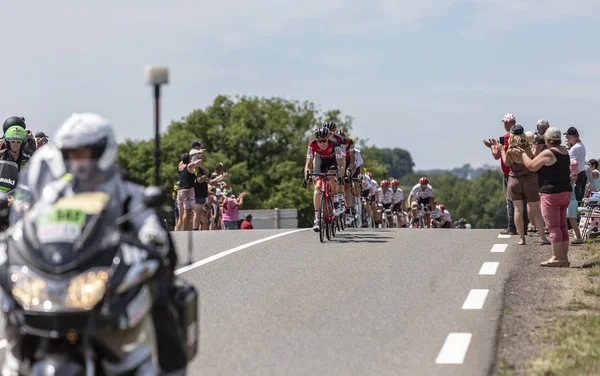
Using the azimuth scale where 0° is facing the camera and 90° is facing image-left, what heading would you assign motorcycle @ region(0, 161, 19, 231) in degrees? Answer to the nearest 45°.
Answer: approximately 0°

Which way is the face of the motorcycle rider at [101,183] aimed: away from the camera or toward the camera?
toward the camera

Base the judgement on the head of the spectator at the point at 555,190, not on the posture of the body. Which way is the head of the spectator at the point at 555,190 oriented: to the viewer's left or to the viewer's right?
to the viewer's left

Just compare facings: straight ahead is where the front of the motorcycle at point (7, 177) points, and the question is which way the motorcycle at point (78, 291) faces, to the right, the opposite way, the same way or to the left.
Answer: the same way

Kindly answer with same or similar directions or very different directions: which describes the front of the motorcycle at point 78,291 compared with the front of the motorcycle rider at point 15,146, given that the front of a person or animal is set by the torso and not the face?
same or similar directions

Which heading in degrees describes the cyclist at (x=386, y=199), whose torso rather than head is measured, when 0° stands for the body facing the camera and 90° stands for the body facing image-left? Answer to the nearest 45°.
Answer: approximately 0°

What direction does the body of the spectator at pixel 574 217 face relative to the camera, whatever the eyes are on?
to the viewer's left

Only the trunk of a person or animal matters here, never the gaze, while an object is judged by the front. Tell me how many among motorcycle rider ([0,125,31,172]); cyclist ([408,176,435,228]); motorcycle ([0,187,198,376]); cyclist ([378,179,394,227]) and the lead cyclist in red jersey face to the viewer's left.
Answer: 0

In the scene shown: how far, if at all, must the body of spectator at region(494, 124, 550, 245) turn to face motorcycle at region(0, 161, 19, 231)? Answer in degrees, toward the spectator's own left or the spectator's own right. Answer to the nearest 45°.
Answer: approximately 90° to the spectator's own left

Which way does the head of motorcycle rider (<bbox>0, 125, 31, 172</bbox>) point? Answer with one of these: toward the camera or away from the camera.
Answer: toward the camera

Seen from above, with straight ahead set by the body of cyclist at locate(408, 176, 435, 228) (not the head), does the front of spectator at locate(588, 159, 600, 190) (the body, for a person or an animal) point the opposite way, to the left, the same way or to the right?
to the right

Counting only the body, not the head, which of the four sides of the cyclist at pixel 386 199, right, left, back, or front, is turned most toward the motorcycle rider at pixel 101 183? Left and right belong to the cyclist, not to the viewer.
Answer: front

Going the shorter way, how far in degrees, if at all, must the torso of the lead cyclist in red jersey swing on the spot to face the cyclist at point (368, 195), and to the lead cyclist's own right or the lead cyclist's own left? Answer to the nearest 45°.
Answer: approximately 180°

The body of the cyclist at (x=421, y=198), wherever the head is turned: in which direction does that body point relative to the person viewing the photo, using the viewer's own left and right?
facing the viewer

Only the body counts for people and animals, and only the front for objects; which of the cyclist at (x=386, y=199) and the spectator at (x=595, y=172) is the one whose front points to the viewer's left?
the spectator

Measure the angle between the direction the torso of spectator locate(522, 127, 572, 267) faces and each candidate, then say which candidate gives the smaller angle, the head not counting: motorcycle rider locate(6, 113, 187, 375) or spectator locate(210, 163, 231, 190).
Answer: the spectator

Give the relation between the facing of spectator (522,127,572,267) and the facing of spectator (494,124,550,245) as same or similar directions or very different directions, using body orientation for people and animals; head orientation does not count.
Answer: same or similar directions

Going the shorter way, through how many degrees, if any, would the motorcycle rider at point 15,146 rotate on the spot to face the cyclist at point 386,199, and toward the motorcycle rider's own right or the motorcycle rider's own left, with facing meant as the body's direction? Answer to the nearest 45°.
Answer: approximately 135° to the motorcycle rider's own left
